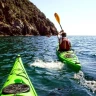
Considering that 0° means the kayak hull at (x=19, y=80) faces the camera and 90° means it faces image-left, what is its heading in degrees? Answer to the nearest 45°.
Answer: approximately 180°

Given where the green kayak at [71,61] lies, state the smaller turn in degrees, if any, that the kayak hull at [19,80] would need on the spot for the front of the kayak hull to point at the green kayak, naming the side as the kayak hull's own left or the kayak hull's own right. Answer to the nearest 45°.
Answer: approximately 45° to the kayak hull's own right
